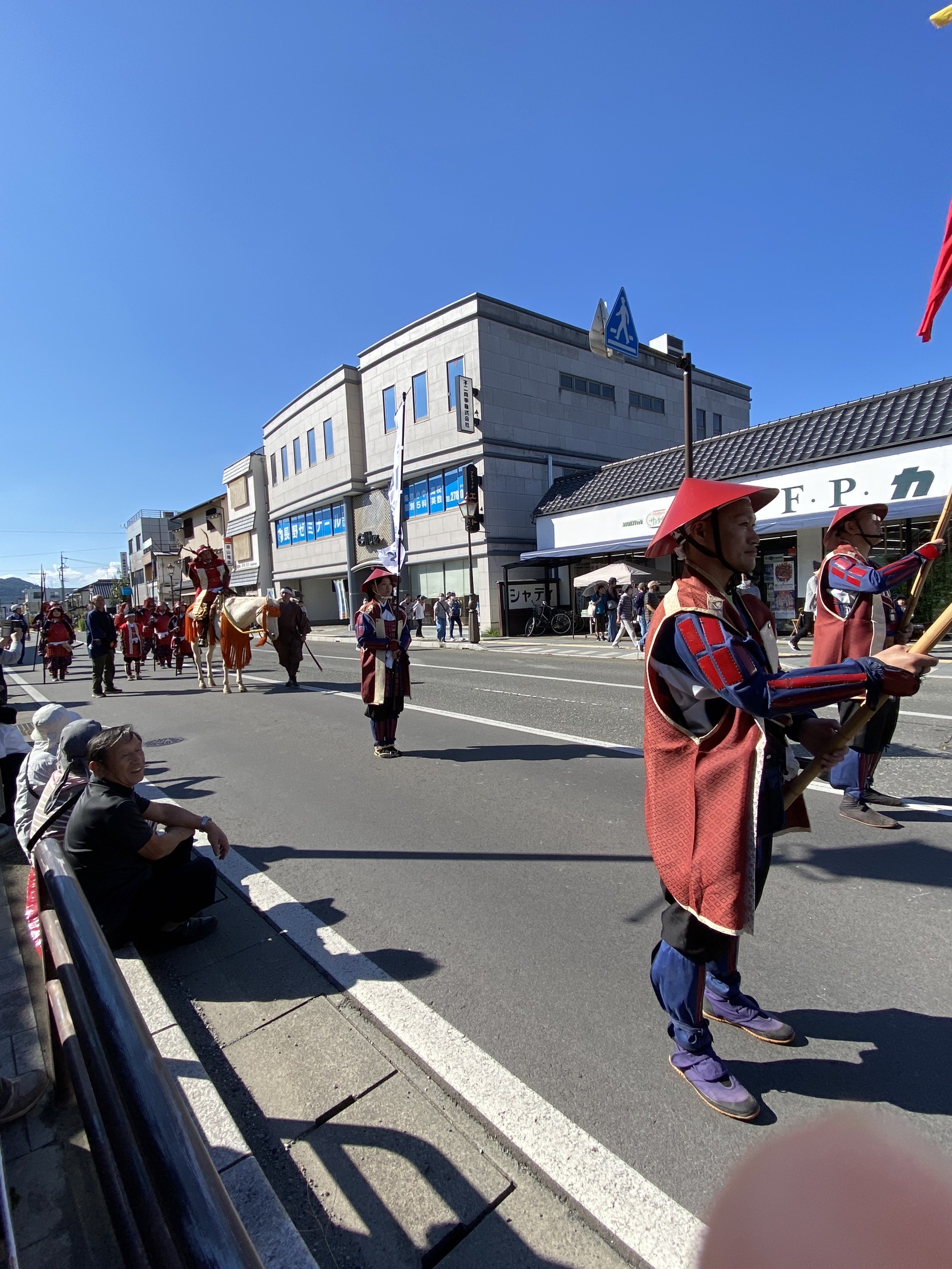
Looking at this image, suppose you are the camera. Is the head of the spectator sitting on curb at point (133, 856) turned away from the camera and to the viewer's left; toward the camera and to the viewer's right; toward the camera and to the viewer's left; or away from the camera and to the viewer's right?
toward the camera and to the viewer's right

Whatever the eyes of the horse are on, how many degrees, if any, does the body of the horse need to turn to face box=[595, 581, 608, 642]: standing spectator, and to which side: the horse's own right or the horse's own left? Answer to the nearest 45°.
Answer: approximately 90° to the horse's own left

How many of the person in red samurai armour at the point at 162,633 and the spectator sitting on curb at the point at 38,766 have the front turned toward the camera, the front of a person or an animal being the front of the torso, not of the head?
1

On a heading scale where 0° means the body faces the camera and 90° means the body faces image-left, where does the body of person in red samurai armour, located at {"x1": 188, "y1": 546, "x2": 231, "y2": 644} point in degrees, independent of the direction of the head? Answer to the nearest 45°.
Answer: approximately 0°

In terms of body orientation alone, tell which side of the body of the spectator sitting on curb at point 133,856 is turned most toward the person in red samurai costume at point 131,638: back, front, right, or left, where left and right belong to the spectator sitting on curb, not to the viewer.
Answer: left

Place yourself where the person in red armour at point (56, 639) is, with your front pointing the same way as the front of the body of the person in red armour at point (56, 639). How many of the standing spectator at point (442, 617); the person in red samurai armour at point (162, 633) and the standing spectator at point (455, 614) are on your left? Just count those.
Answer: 3
